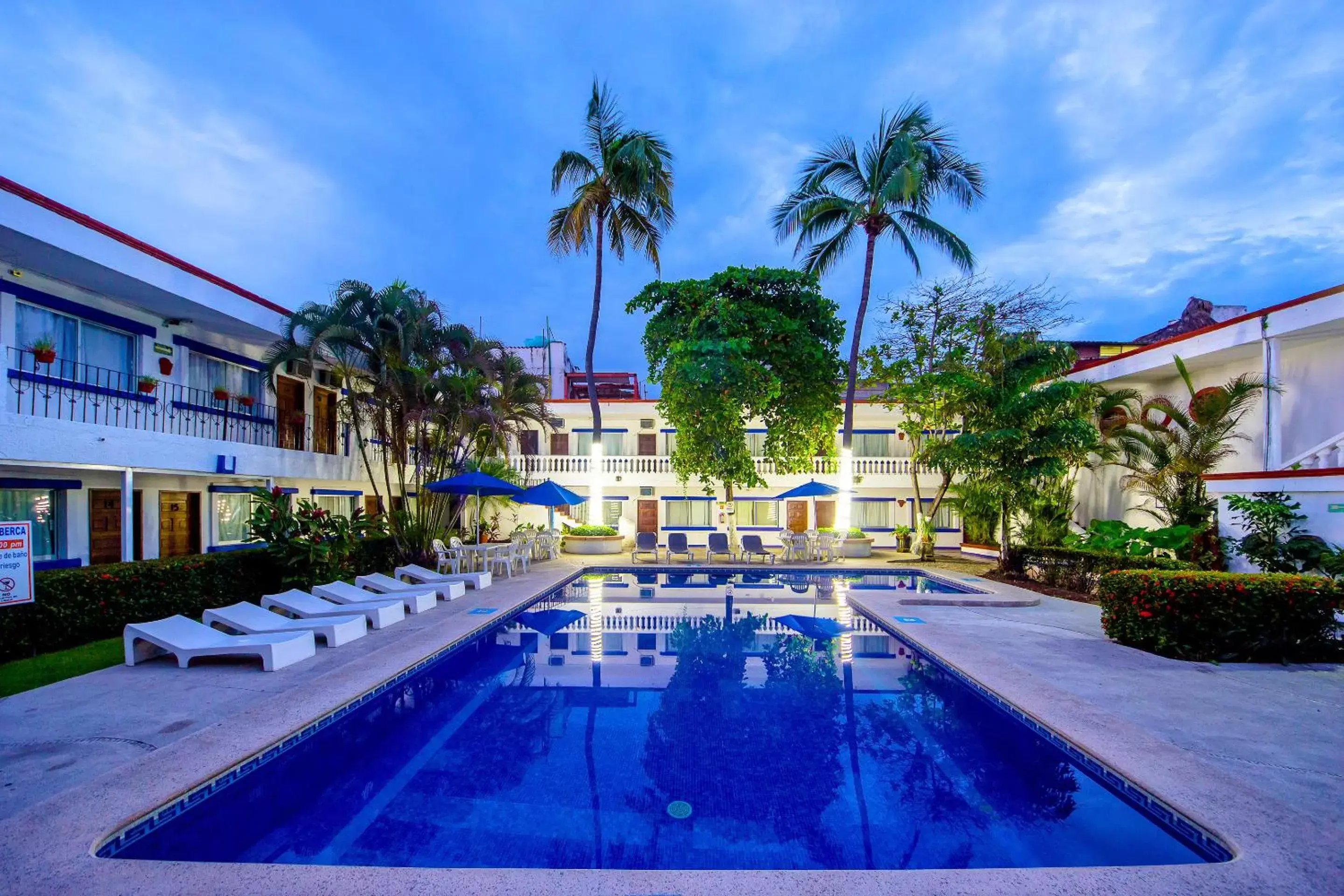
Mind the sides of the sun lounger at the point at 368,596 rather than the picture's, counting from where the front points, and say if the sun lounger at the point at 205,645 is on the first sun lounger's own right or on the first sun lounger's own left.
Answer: on the first sun lounger's own right

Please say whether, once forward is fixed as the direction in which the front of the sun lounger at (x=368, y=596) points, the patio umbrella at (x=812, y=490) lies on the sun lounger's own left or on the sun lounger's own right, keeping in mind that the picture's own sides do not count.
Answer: on the sun lounger's own left

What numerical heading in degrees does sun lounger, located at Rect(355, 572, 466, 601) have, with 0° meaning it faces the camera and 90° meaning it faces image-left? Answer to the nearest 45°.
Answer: approximately 315°

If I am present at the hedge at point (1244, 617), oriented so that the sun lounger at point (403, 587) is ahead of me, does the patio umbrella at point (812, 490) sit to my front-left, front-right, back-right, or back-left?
front-right

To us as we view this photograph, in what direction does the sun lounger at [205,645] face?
facing the viewer and to the right of the viewer

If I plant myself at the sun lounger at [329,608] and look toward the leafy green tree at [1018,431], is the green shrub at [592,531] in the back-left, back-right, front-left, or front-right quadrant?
front-left

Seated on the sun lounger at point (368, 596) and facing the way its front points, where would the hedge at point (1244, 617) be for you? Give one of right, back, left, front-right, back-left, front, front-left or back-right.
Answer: front

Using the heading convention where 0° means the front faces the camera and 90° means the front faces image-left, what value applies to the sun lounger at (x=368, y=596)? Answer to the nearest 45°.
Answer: approximately 315°

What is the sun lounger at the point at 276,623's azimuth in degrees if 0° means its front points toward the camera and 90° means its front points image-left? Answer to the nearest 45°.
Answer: approximately 315°
